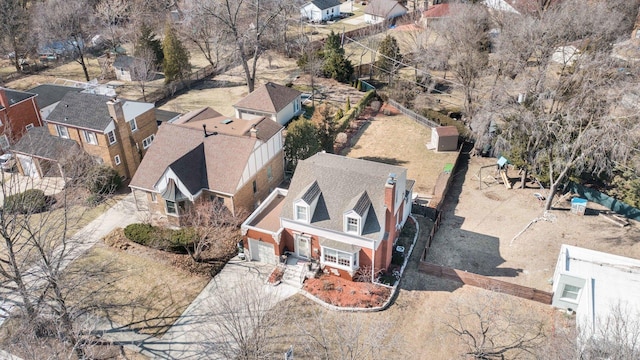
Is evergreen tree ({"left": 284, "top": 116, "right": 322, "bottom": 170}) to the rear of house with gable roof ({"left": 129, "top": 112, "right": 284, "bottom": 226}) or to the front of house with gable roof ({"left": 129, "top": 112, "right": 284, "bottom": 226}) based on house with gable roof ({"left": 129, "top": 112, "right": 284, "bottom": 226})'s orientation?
to the rear

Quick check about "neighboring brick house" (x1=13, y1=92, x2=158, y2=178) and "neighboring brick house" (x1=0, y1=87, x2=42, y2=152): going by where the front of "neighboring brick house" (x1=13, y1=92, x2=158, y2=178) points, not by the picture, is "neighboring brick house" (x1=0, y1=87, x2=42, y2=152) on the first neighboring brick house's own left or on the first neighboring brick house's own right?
on the first neighboring brick house's own right

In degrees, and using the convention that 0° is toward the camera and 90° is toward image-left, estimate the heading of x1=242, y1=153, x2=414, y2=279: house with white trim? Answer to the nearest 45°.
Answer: approximately 45°

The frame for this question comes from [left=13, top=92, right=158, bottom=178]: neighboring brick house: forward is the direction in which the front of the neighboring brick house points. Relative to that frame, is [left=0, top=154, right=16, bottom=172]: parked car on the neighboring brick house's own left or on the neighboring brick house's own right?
on the neighboring brick house's own right

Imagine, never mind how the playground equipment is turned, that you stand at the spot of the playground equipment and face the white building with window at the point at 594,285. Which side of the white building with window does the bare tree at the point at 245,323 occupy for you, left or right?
right

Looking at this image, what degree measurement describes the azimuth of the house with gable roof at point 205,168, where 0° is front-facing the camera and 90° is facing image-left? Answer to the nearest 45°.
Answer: approximately 45°

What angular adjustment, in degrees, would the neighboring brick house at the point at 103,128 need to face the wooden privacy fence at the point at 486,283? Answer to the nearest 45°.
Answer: approximately 90° to its left

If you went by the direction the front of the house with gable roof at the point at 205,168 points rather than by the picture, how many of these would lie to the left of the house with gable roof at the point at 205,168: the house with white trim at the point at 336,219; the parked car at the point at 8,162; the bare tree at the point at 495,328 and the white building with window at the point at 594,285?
3
